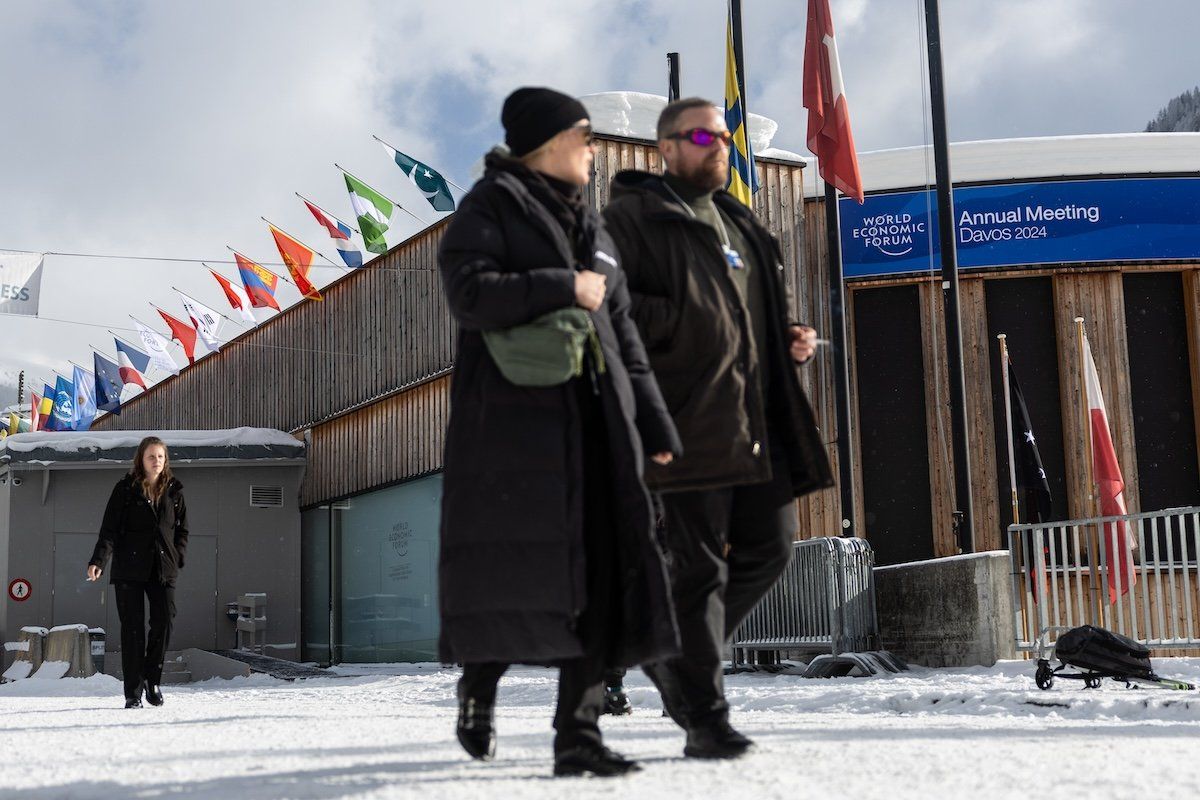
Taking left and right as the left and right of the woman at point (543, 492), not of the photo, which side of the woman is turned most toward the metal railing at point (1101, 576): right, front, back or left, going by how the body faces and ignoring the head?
left

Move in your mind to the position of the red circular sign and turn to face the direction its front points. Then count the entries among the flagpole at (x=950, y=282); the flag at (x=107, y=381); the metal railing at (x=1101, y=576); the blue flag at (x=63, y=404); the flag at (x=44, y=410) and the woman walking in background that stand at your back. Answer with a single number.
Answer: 3

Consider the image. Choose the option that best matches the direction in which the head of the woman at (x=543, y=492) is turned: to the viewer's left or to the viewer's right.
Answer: to the viewer's right

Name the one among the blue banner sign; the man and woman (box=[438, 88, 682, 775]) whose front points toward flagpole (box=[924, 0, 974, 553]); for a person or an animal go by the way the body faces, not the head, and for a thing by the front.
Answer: the blue banner sign

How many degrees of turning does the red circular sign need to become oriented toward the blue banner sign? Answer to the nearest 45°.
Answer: approximately 45° to its left

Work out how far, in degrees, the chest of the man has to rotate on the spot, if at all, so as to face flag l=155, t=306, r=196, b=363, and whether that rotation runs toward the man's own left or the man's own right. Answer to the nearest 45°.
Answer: approximately 180°

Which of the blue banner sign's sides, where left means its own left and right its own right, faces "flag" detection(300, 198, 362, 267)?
right

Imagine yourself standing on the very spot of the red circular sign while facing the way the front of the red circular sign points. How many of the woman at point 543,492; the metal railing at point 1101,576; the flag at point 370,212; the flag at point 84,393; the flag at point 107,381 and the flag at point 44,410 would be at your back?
3

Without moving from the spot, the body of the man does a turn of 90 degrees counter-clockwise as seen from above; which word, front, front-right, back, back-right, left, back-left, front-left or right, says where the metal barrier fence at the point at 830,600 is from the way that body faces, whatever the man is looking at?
front-left

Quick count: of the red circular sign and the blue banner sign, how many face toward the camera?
2
